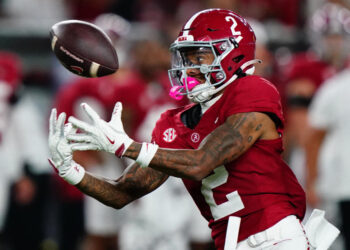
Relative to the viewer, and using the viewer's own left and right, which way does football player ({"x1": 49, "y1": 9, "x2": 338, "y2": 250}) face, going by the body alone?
facing the viewer and to the left of the viewer

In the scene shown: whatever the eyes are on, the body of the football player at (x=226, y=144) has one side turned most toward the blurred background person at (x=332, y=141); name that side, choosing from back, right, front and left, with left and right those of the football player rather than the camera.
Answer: back

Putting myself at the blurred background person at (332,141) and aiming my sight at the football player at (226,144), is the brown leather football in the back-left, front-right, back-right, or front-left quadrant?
front-right

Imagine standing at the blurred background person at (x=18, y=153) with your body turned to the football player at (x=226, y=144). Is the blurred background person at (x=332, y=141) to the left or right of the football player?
left

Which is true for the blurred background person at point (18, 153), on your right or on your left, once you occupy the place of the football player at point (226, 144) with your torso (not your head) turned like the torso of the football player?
on your right
